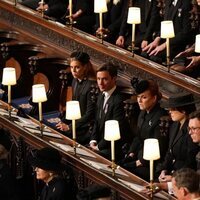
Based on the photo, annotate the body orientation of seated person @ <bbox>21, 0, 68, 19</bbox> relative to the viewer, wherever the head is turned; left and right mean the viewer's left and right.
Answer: facing the viewer and to the left of the viewer

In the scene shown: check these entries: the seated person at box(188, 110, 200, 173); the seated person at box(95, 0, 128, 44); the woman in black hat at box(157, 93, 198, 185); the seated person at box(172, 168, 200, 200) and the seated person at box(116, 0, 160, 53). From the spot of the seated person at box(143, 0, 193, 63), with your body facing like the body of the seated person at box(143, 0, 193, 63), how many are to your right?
2

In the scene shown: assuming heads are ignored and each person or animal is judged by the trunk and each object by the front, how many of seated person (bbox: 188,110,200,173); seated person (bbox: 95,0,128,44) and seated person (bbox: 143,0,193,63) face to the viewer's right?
0

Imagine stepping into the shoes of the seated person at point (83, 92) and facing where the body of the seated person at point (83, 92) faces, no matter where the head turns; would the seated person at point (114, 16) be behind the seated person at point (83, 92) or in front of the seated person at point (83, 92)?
behind

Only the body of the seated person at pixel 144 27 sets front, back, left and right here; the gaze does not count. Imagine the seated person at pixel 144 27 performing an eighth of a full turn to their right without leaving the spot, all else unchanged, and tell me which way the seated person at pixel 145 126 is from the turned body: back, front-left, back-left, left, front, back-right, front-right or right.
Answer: left

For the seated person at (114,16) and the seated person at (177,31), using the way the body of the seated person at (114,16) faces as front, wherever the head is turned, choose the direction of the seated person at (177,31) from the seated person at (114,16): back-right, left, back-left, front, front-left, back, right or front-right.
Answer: left

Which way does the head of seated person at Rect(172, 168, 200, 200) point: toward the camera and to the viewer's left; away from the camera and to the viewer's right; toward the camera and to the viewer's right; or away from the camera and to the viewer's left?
toward the camera and to the viewer's left

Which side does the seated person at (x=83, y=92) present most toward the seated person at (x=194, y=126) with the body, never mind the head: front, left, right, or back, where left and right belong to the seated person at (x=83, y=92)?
left

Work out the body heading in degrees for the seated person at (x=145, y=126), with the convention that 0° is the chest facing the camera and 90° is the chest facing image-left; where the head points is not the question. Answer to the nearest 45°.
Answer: approximately 45°

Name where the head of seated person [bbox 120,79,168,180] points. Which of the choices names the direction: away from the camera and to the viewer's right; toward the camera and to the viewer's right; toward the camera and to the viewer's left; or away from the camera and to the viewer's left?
toward the camera and to the viewer's left

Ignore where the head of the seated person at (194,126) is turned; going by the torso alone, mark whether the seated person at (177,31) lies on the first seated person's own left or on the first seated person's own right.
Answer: on the first seated person's own right

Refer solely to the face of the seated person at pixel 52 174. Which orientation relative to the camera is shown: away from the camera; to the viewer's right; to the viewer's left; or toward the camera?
to the viewer's left
